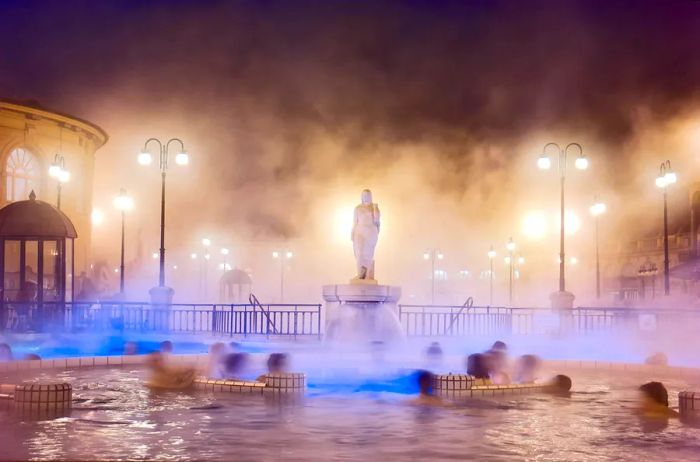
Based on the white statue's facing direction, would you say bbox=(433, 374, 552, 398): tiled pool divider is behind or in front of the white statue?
in front

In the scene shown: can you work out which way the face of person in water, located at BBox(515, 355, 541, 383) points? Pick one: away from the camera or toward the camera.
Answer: away from the camera

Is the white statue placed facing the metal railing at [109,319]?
no

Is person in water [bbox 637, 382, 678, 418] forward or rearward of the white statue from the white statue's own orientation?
forward

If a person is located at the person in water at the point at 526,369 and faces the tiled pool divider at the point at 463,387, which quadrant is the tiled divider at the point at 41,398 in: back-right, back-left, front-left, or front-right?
front-right

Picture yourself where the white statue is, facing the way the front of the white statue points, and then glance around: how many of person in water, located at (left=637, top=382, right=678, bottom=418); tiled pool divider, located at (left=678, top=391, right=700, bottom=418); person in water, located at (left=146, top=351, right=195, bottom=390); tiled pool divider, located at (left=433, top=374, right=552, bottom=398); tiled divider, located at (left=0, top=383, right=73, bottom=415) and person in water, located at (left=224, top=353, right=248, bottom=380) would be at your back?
0

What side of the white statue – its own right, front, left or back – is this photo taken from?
front

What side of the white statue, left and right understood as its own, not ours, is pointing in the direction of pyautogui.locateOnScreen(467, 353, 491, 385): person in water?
front

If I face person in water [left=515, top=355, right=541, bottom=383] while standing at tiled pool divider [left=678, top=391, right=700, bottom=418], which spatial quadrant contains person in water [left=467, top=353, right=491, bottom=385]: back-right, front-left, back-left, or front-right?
front-left

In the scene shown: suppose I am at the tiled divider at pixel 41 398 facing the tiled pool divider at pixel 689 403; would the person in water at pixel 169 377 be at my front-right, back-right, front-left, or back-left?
front-left

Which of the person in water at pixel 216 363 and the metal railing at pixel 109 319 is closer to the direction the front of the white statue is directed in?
the person in water

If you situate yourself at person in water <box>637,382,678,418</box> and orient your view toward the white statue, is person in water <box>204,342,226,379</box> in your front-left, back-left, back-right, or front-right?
front-left
